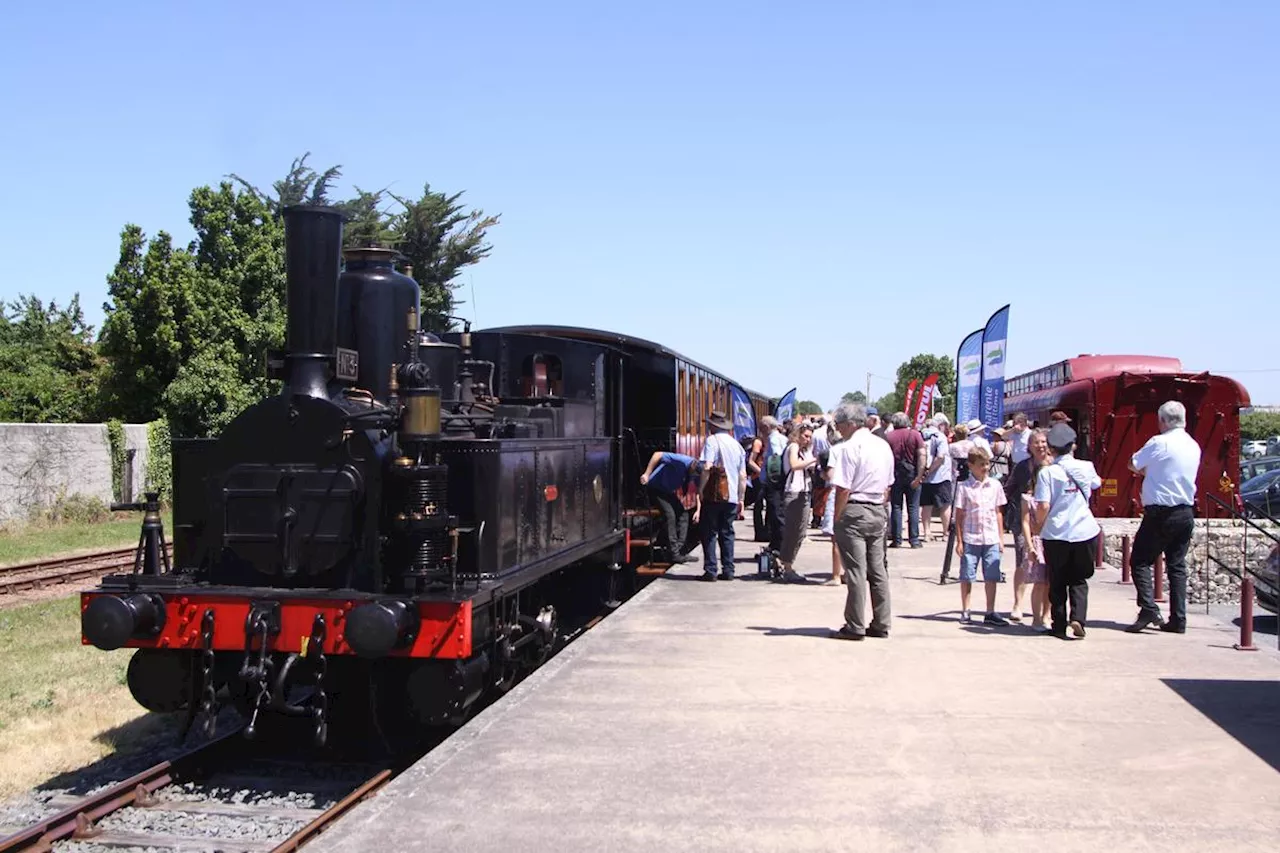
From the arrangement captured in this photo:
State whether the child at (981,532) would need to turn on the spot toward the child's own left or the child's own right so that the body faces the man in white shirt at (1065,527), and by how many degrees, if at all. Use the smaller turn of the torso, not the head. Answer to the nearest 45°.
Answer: approximately 45° to the child's own left

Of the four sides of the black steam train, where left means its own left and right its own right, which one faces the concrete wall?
right

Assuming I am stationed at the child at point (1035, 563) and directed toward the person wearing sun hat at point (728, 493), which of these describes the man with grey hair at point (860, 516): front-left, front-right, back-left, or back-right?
front-left

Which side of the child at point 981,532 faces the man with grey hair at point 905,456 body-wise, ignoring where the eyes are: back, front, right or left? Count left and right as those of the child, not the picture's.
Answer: back

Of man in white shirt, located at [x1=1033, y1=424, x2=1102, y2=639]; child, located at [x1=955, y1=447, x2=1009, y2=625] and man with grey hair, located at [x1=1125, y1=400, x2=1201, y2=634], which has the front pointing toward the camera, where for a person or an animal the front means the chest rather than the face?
the child

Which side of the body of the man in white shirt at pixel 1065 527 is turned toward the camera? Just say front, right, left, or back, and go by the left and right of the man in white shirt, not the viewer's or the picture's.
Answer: back

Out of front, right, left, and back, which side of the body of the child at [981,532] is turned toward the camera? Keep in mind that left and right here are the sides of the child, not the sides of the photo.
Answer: front

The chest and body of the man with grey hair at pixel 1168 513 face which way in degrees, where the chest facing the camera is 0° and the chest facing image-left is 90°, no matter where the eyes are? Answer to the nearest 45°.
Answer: approximately 135°

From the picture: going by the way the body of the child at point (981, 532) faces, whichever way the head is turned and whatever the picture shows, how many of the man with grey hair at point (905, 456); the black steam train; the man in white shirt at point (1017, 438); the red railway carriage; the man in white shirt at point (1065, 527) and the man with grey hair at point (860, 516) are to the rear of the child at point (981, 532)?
3

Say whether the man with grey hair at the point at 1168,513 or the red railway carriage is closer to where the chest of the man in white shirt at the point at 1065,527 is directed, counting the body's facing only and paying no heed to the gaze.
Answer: the red railway carriage

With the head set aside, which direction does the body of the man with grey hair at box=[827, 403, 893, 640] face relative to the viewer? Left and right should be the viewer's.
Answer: facing away from the viewer and to the left of the viewer

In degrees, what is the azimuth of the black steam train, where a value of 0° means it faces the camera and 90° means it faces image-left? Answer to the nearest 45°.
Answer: approximately 45°

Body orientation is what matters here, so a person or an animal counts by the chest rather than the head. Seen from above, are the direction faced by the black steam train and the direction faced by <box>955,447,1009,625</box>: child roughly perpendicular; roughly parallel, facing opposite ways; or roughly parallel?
roughly parallel
